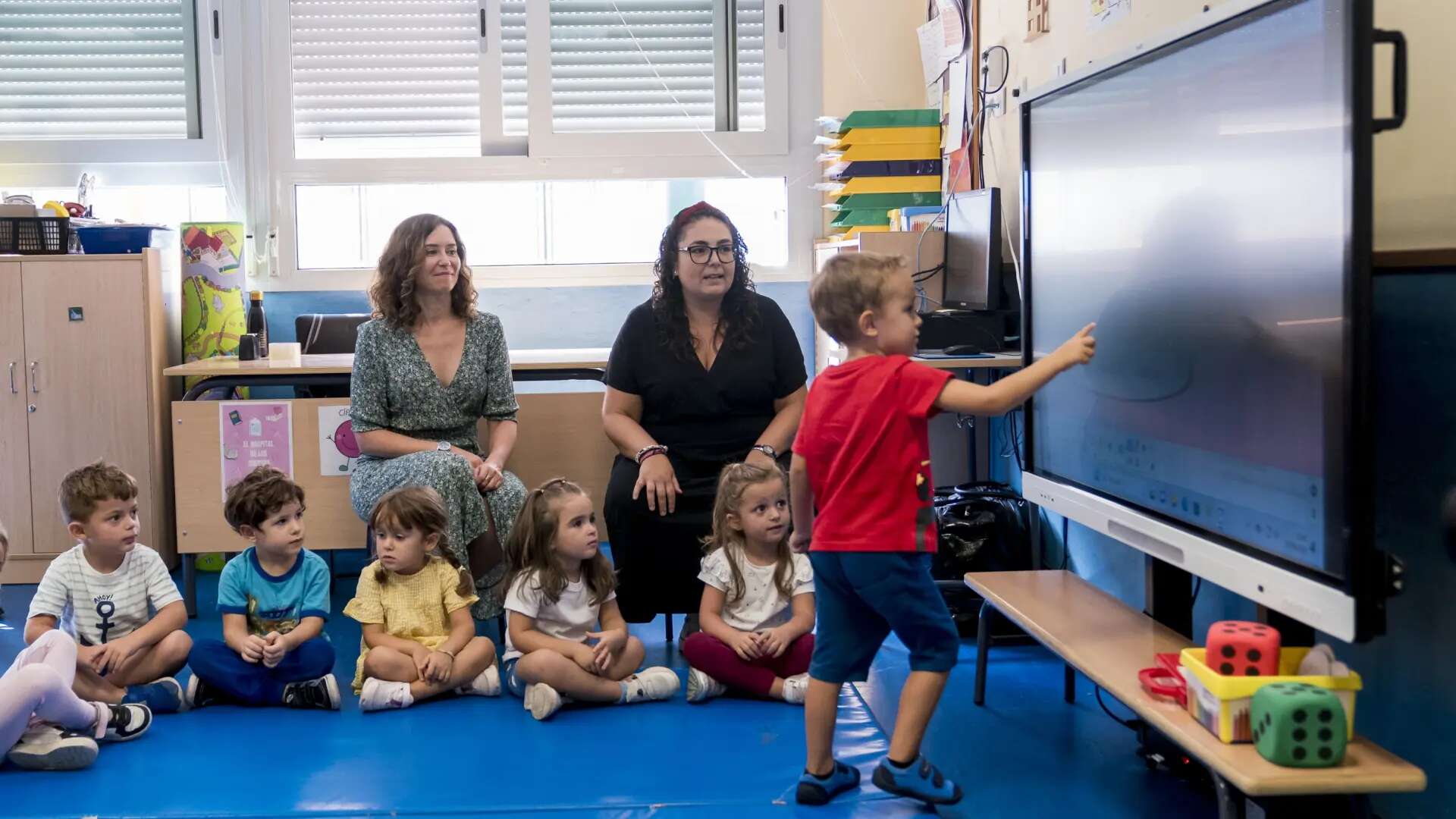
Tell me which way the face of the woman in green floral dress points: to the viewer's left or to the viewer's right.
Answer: to the viewer's right
